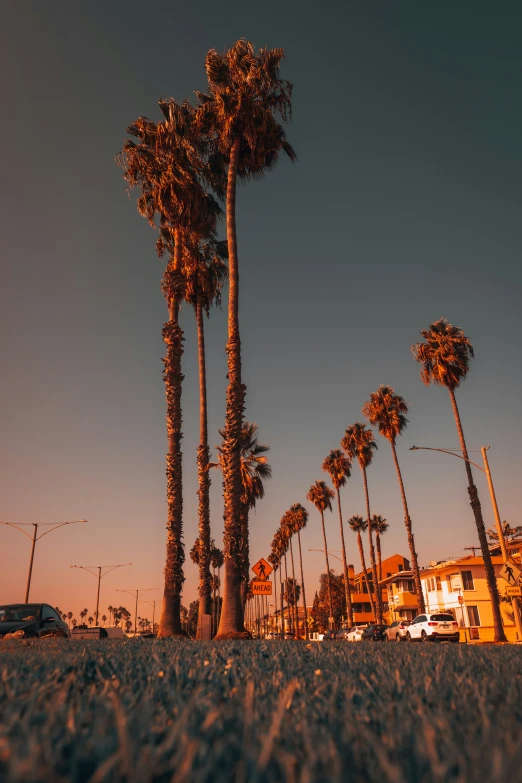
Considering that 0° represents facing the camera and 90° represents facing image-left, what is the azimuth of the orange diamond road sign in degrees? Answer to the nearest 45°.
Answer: approximately 0°

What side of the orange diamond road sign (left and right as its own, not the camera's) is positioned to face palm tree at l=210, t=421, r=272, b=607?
back

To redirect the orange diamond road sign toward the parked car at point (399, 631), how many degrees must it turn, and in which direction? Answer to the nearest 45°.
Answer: approximately 135° to its left
